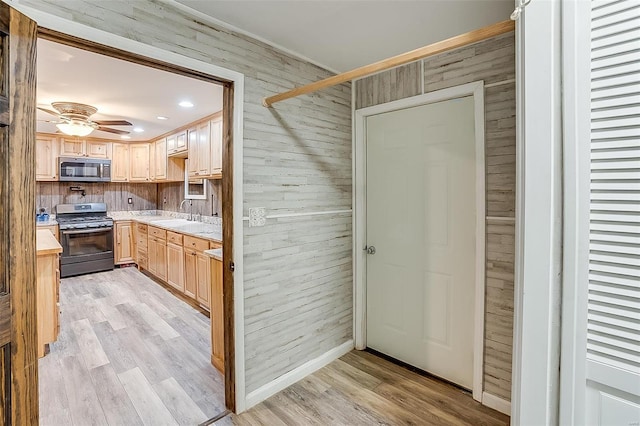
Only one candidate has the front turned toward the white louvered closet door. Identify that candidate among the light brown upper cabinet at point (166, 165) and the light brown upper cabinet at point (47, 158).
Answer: the light brown upper cabinet at point (47, 158)

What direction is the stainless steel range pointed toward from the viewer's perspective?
toward the camera

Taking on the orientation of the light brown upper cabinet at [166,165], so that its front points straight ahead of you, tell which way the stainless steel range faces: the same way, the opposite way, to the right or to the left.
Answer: to the left

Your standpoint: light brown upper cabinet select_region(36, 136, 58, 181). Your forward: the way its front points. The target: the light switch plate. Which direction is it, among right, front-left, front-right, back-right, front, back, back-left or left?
front

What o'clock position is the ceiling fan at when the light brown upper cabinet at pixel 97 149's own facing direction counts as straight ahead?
The ceiling fan is roughly at 12 o'clock from the light brown upper cabinet.

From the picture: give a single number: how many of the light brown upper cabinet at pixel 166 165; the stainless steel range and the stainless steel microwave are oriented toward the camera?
2

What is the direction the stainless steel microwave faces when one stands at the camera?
facing the viewer

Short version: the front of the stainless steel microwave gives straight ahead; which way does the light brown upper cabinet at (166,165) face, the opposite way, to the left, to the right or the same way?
to the right

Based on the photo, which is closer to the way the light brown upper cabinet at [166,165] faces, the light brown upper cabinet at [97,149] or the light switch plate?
the light brown upper cabinet

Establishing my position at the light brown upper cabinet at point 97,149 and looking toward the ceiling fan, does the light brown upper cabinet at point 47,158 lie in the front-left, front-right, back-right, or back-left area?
front-right

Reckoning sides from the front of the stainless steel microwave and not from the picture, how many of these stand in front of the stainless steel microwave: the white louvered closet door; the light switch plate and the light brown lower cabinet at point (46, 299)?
3

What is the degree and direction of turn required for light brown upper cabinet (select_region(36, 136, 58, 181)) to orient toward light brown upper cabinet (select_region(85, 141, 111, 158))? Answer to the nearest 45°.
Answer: approximately 90° to its left

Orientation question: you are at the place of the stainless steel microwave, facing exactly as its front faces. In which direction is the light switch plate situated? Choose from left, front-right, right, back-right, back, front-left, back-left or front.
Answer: front

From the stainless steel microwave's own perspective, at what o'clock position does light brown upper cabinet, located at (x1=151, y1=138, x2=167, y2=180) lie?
The light brown upper cabinet is roughly at 10 o'clock from the stainless steel microwave.

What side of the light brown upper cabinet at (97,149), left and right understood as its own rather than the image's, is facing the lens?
front

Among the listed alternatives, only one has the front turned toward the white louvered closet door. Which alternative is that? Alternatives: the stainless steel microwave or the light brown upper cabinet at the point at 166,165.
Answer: the stainless steel microwave

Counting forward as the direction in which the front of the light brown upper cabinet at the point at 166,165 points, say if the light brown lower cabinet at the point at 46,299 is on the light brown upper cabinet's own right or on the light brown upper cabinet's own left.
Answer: on the light brown upper cabinet's own left
